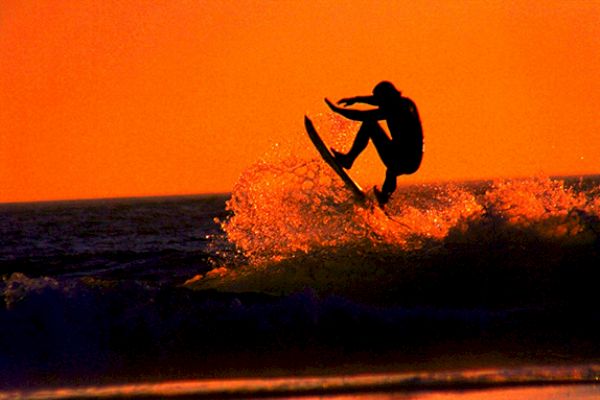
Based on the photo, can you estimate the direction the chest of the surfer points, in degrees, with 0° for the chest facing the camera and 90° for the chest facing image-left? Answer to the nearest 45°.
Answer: approximately 90°

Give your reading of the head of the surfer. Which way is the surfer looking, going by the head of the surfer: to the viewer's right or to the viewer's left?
to the viewer's left
